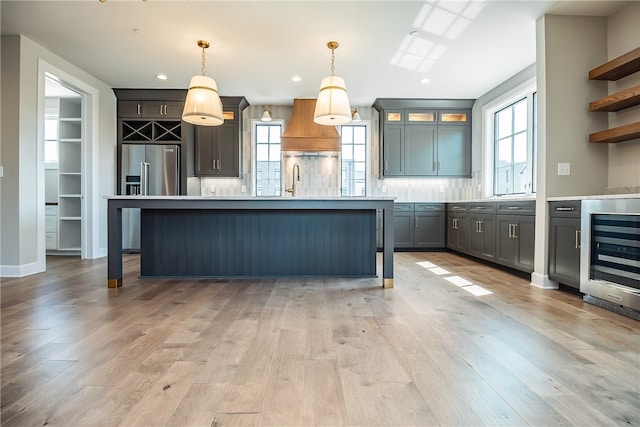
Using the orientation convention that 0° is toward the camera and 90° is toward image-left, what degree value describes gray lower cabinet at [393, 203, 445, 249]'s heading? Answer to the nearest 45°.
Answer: approximately 0°

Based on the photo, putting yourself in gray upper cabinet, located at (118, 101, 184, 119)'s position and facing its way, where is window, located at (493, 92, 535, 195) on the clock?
The window is roughly at 10 o'clock from the gray upper cabinet.

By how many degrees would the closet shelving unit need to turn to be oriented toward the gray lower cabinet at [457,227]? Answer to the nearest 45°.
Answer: approximately 45° to its left

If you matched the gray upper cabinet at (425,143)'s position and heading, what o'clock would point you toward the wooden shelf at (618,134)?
The wooden shelf is roughly at 11 o'clock from the gray upper cabinet.

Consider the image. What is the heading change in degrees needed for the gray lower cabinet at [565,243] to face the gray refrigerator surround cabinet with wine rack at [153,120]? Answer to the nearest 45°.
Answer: approximately 45° to its right

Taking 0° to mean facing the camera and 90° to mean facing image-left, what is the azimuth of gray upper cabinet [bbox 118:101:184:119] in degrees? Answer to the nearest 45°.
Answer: approximately 0°

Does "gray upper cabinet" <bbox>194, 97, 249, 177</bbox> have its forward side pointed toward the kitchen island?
yes

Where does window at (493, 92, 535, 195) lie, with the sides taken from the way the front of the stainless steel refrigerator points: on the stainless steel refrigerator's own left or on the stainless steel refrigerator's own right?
on the stainless steel refrigerator's own left

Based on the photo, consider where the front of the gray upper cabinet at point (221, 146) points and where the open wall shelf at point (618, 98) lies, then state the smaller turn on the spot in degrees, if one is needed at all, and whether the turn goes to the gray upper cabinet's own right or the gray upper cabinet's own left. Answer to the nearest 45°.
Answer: approximately 45° to the gray upper cabinet's own left
